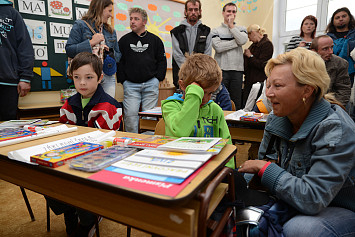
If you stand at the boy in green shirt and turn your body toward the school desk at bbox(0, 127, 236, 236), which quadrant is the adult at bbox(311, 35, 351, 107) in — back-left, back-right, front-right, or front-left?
back-left

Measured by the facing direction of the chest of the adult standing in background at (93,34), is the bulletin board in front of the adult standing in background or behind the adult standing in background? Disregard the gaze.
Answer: behind

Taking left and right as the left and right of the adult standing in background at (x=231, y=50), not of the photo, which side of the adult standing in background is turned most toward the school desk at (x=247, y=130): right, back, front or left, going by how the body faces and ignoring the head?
front

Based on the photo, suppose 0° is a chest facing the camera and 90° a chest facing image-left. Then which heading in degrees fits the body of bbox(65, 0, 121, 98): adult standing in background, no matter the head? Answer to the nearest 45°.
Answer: approximately 315°

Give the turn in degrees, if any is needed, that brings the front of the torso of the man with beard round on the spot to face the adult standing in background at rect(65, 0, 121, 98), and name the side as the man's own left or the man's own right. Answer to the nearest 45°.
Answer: approximately 45° to the man's own right

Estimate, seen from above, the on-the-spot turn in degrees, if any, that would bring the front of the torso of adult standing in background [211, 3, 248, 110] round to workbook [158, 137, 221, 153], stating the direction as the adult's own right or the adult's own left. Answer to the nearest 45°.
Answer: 0° — they already face it

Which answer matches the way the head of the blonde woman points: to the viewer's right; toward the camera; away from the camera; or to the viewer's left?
to the viewer's left
